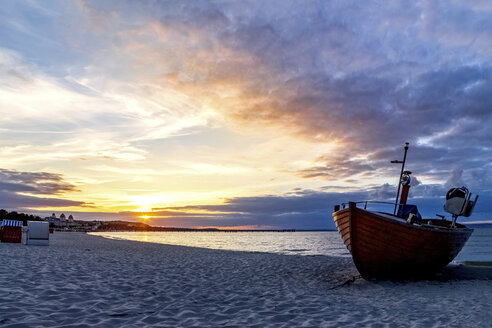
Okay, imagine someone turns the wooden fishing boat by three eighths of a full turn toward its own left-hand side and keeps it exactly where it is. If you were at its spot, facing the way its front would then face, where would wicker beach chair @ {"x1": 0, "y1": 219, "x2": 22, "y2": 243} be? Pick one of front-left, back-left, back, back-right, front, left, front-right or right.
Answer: back

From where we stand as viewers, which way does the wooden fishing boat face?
facing the viewer and to the left of the viewer

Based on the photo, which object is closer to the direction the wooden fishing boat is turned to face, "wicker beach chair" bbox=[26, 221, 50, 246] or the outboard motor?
the wicker beach chair

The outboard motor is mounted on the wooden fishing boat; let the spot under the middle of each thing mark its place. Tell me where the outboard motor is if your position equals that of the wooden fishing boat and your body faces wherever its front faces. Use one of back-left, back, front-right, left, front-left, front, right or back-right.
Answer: back

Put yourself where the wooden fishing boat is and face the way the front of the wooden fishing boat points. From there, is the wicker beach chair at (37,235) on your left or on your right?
on your right
